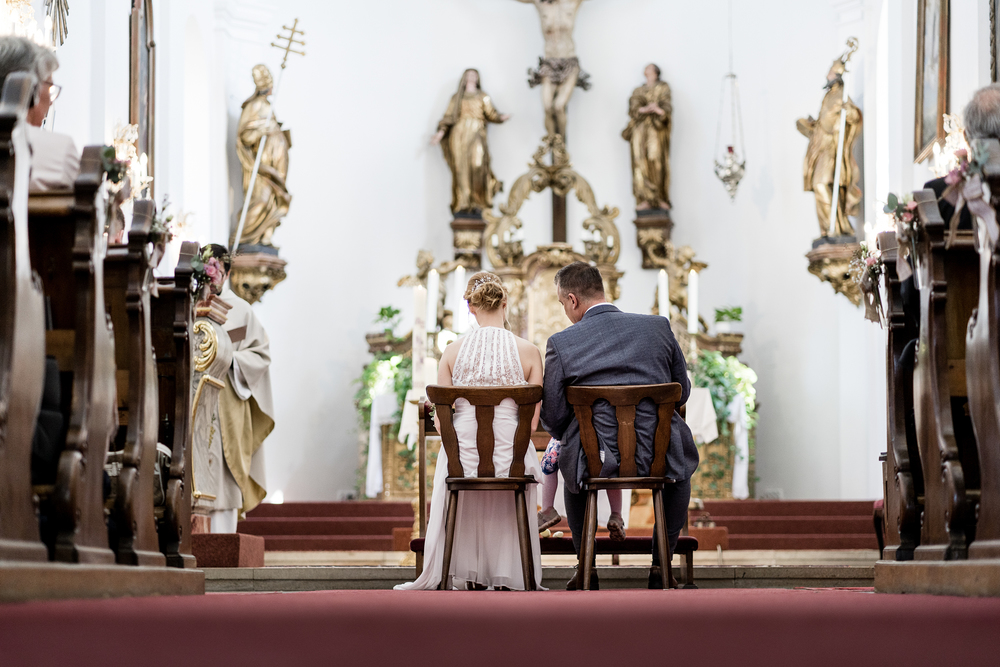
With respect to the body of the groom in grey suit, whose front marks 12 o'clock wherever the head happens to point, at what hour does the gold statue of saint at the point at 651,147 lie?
The gold statue of saint is roughly at 12 o'clock from the groom in grey suit.

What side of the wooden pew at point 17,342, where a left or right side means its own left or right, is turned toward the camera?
back

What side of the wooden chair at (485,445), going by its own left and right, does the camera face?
back

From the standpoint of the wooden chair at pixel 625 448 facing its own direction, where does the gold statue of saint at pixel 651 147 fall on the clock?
The gold statue of saint is roughly at 12 o'clock from the wooden chair.

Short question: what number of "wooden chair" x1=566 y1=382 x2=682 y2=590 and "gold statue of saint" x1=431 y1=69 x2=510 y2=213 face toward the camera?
1

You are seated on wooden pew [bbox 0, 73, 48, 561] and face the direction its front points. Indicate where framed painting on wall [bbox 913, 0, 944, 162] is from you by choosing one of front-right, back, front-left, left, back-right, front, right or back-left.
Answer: front-right

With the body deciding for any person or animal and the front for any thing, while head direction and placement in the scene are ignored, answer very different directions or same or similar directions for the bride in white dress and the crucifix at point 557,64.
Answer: very different directions

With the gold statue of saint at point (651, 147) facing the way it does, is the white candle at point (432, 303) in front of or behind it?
in front

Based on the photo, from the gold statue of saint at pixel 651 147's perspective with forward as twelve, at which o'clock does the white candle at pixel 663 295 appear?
The white candle is roughly at 12 o'clock from the gold statue of saint.

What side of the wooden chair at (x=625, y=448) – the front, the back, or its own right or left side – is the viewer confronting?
back

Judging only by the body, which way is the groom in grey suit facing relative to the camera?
away from the camera

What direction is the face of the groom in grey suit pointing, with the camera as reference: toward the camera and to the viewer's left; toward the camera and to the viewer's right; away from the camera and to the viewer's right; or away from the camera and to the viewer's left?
away from the camera and to the viewer's left

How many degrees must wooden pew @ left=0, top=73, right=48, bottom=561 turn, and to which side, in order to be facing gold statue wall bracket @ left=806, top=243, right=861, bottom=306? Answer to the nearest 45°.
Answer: approximately 45° to its right

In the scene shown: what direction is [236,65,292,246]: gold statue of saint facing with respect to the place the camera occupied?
facing the viewer and to the right of the viewer

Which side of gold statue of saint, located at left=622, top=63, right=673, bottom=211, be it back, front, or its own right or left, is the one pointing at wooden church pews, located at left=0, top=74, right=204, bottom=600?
front

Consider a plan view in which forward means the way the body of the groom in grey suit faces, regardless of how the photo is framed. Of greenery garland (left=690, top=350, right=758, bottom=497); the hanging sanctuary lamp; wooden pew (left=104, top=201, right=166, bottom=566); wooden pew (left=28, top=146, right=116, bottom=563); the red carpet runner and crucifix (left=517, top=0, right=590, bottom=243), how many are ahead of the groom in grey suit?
3

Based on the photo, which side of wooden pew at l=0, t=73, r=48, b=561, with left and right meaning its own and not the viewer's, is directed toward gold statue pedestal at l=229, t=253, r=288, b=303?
front

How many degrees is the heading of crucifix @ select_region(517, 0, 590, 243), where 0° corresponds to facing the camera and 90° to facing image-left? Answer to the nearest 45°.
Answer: approximately 0°
